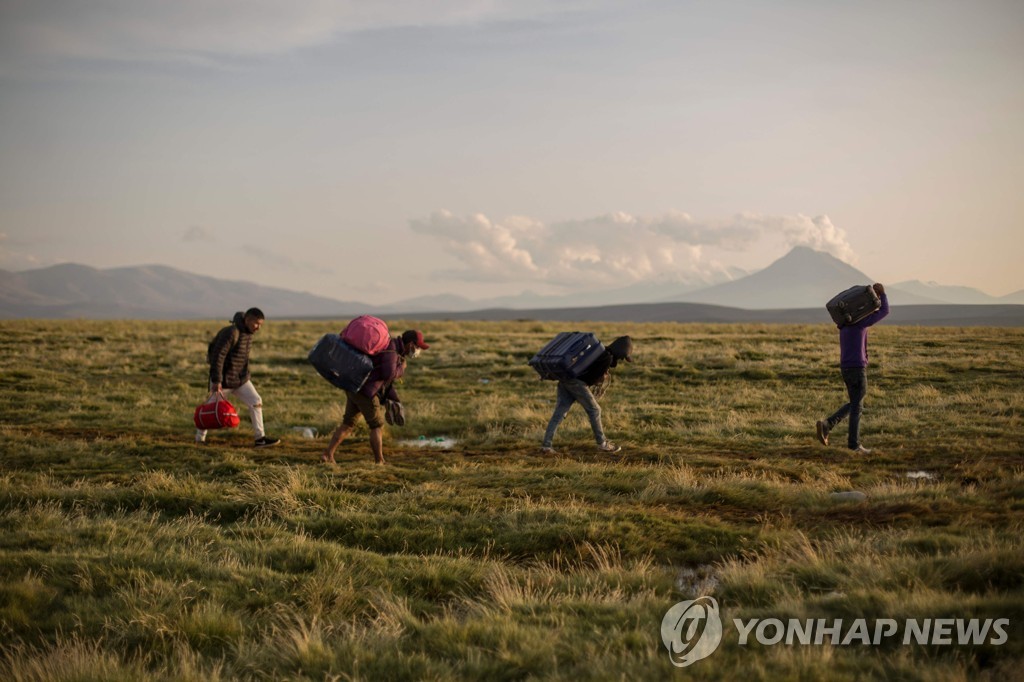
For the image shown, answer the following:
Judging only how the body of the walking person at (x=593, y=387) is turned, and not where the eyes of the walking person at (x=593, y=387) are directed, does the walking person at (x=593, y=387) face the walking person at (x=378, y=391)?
no

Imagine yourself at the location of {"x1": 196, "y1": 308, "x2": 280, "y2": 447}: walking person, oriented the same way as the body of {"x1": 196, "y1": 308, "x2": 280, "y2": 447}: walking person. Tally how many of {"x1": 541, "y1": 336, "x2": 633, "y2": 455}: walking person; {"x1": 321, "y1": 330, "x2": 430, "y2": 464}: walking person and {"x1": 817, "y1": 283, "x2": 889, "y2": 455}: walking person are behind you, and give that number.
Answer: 0

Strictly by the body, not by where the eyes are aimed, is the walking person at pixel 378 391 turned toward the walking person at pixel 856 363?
yes

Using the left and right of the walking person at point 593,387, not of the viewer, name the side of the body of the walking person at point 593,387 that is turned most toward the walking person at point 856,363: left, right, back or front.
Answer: front

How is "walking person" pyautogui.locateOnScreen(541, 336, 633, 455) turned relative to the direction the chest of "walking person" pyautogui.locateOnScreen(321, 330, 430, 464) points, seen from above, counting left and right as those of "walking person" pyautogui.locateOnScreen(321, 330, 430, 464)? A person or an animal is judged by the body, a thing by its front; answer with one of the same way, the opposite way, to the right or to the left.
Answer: the same way

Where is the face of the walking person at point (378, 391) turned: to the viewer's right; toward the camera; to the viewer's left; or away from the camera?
to the viewer's right

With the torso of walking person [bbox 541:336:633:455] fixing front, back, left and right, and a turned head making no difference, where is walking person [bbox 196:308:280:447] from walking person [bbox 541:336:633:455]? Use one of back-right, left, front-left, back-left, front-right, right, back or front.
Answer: back

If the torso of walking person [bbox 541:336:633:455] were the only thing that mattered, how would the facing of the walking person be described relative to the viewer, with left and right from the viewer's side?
facing to the right of the viewer

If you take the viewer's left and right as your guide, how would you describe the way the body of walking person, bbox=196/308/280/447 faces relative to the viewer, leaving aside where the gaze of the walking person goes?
facing to the right of the viewer

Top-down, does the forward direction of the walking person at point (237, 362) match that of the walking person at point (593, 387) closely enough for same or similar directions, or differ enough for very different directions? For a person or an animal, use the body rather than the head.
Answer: same or similar directions

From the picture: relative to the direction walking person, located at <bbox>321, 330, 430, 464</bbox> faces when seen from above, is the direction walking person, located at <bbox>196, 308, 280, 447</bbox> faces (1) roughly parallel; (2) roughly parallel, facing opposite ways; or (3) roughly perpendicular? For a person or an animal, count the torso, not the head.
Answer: roughly parallel

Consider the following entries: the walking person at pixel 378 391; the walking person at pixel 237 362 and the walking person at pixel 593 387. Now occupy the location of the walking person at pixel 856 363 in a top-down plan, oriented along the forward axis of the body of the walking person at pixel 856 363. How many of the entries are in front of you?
0

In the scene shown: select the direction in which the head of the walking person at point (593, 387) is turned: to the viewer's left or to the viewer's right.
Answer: to the viewer's right

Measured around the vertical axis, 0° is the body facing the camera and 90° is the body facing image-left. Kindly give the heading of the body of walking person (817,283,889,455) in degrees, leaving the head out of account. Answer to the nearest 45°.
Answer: approximately 270°

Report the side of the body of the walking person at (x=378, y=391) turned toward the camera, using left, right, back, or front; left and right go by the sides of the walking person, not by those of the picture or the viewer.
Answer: right

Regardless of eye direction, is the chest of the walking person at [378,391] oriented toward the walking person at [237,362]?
no
